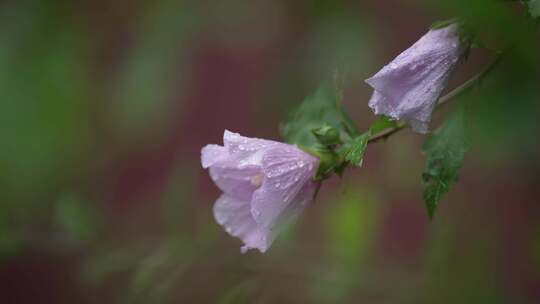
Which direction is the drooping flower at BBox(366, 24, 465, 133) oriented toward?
to the viewer's left
